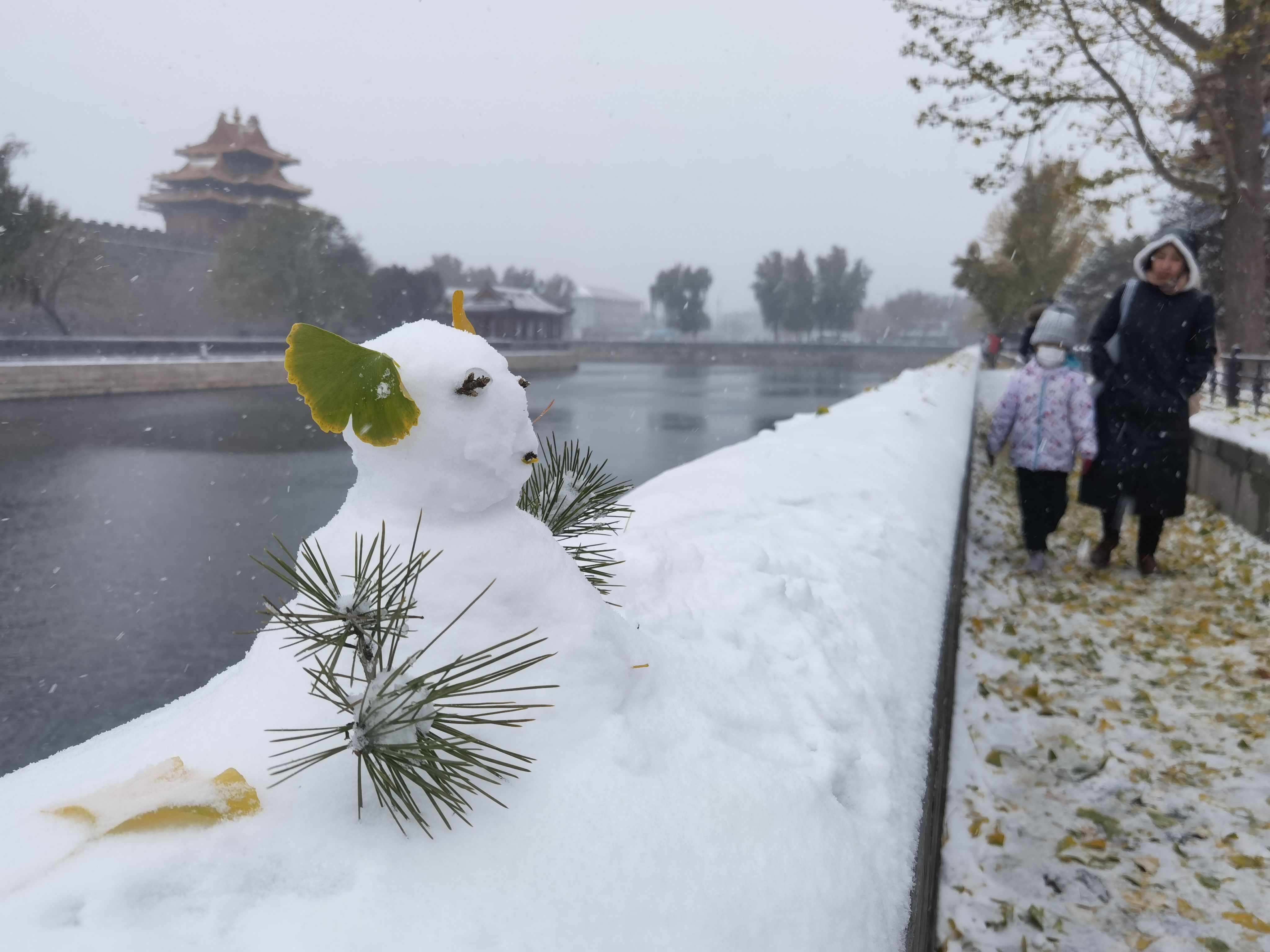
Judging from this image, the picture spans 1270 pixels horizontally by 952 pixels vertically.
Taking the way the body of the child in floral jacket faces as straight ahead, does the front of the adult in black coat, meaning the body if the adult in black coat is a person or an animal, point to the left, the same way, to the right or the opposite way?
the same way

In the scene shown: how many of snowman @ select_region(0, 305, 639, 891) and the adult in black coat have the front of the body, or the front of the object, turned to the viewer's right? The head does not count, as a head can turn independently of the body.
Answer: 1

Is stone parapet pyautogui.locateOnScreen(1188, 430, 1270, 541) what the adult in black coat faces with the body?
no

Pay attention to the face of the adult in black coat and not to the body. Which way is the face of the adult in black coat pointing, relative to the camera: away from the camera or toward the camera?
toward the camera

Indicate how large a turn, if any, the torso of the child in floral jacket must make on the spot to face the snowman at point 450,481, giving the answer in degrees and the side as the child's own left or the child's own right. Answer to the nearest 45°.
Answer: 0° — they already face it

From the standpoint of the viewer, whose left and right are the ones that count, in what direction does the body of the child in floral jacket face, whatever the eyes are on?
facing the viewer

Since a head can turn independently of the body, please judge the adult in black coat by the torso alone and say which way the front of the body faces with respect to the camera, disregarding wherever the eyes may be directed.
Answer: toward the camera

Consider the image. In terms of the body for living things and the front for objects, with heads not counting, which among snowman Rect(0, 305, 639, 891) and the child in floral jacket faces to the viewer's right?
the snowman

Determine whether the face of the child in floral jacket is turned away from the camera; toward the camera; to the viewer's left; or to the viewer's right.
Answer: toward the camera

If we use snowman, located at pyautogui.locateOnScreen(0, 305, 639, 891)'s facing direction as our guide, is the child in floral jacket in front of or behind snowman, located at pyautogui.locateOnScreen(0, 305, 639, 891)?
in front

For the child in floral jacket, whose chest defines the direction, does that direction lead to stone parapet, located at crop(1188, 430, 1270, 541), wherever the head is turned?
no

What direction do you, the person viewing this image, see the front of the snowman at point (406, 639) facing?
facing to the right of the viewer

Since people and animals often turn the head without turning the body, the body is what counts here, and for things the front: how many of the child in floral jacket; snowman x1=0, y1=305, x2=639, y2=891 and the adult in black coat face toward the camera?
2

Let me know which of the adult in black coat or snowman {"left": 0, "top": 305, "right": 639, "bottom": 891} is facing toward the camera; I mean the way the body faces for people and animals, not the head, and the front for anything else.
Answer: the adult in black coat
